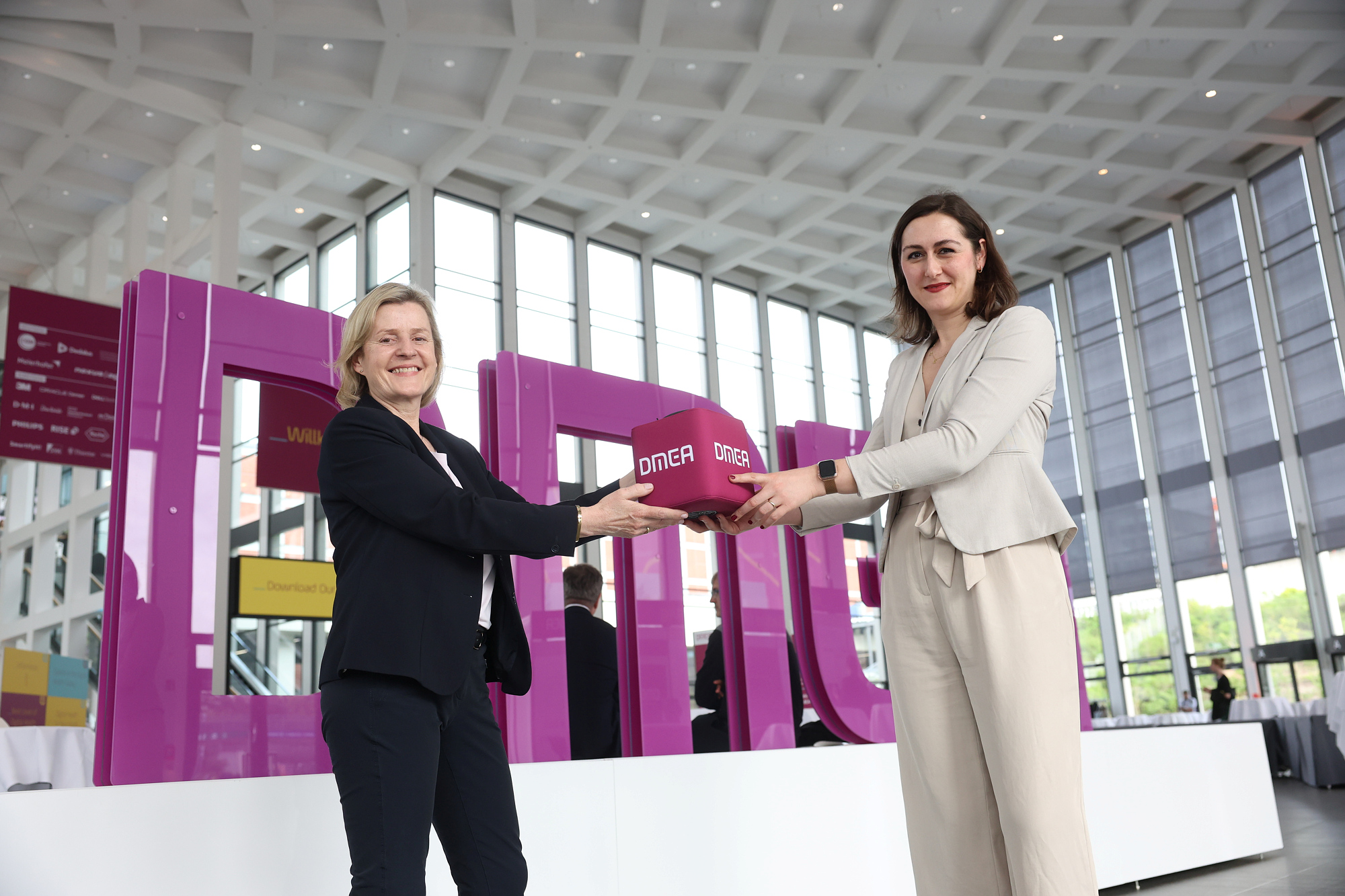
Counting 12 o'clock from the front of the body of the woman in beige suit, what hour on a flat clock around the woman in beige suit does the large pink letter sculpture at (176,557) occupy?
The large pink letter sculpture is roughly at 2 o'clock from the woman in beige suit.

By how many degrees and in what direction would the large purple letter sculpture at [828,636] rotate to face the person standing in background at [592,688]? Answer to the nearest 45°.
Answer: approximately 135° to its right

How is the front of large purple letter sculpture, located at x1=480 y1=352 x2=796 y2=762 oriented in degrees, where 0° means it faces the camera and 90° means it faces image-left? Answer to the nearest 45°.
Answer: approximately 315°

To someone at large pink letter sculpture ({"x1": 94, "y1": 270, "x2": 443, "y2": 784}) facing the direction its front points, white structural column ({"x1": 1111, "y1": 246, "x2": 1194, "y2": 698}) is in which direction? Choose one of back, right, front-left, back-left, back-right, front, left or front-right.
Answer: left

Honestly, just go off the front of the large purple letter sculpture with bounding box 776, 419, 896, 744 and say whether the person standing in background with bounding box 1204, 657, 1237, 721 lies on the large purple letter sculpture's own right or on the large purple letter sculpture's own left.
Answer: on the large purple letter sculpture's own left

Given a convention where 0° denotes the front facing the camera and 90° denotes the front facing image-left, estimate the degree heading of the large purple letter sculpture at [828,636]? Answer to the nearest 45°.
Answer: approximately 315°

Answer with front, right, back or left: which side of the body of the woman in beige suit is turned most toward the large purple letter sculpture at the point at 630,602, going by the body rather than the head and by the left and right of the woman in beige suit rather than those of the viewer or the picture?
right

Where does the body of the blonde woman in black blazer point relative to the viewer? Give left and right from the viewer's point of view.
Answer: facing the viewer and to the right of the viewer

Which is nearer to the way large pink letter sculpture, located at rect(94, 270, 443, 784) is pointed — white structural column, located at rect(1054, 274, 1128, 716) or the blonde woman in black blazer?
the blonde woman in black blazer

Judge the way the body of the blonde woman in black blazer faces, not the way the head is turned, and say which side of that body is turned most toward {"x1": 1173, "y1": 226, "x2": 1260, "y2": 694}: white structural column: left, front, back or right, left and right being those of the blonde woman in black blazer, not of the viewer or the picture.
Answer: left

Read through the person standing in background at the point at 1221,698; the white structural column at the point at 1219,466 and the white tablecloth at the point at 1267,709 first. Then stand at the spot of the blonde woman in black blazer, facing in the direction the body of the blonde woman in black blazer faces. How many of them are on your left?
3

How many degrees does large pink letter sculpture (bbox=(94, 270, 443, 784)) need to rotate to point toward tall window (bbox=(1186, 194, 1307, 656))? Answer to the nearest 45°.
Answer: approximately 90° to its left
